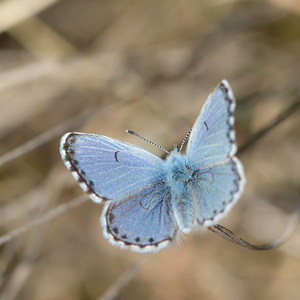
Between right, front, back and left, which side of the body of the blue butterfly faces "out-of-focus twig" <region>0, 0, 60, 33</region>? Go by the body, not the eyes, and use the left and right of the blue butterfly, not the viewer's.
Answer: front

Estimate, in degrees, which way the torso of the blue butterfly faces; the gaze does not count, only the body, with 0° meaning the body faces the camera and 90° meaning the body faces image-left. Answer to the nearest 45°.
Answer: approximately 180°

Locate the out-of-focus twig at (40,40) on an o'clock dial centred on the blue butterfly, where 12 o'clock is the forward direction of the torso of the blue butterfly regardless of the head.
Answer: The out-of-focus twig is roughly at 12 o'clock from the blue butterfly.

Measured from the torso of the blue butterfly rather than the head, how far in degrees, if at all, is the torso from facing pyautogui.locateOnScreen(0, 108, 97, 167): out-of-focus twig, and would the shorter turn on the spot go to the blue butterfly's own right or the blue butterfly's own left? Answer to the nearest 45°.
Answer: approximately 45° to the blue butterfly's own left
